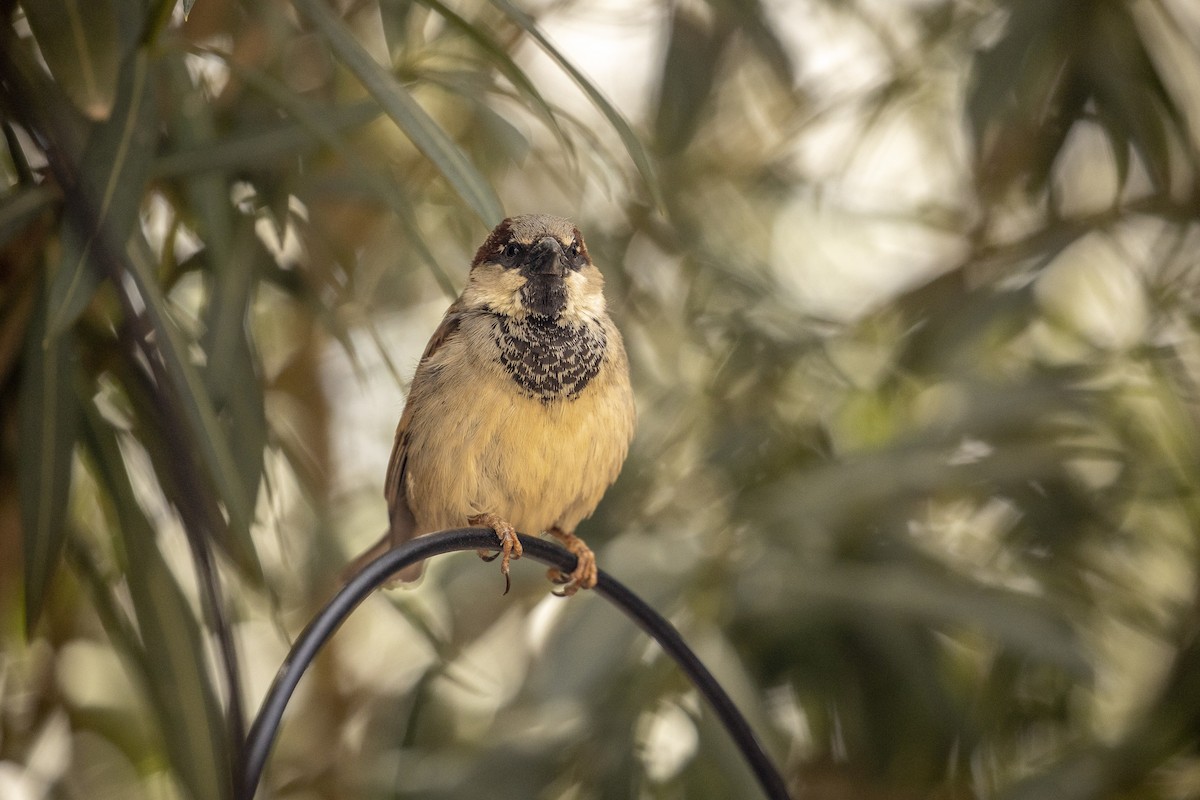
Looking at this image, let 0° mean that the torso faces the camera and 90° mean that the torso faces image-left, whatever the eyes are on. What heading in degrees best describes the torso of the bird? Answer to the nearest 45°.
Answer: approximately 315°
